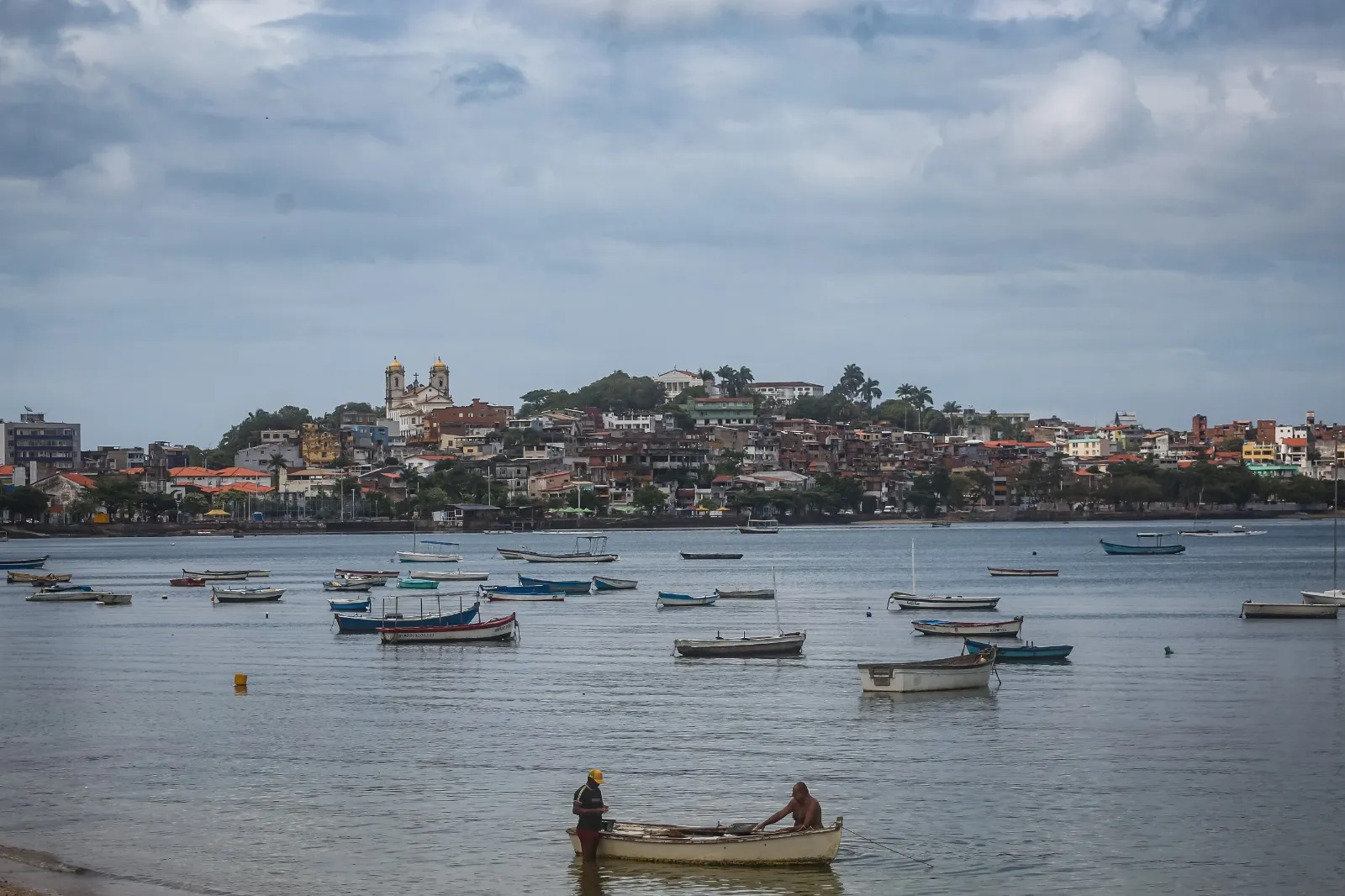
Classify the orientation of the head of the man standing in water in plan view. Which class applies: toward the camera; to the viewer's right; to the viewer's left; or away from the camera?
to the viewer's right

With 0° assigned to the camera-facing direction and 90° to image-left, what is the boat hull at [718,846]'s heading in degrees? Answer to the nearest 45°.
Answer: approximately 270°

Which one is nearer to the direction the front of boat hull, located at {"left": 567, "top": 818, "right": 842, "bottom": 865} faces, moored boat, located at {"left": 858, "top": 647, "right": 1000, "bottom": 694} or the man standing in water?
the moored boat

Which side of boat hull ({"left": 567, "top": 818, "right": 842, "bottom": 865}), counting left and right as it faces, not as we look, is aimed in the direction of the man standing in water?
back

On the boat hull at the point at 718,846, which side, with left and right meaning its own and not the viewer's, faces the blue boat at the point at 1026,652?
left
